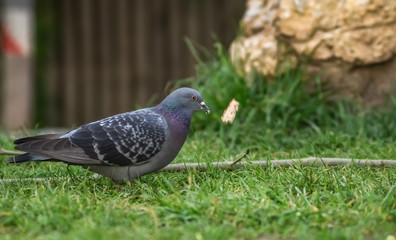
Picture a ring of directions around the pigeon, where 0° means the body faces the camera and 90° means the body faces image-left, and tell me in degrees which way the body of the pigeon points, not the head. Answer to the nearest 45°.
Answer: approximately 270°

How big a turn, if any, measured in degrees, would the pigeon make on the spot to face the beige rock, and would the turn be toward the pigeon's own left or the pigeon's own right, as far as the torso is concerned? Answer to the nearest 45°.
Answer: approximately 45° to the pigeon's own left

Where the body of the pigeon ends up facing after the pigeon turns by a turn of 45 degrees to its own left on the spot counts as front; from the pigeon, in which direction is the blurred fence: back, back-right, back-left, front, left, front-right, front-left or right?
front-left
